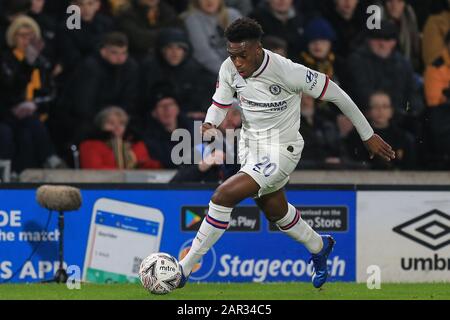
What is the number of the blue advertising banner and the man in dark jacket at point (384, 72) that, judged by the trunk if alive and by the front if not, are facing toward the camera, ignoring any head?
2

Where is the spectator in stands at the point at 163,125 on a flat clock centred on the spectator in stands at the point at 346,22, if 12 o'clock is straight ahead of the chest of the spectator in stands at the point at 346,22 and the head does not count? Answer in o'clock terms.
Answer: the spectator in stands at the point at 163,125 is roughly at 2 o'clock from the spectator in stands at the point at 346,22.

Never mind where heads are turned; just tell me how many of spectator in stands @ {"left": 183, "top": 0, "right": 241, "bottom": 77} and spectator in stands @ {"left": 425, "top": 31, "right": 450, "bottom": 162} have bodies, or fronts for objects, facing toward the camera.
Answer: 2

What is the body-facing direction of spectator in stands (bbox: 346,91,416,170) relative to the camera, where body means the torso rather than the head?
toward the camera

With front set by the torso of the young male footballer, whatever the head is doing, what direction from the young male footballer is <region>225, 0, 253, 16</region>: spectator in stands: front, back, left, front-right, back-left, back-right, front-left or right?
back-right

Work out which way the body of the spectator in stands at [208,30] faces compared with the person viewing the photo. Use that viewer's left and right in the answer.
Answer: facing the viewer

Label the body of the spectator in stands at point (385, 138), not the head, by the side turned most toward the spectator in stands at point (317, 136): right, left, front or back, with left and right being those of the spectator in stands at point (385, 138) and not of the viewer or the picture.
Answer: right

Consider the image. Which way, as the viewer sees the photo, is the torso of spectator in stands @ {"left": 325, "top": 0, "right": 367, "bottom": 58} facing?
toward the camera

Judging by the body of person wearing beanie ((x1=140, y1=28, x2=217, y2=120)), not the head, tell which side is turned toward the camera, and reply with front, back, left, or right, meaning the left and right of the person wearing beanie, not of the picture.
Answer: front

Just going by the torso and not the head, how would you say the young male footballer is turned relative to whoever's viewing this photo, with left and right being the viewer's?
facing the viewer and to the left of the viewer
